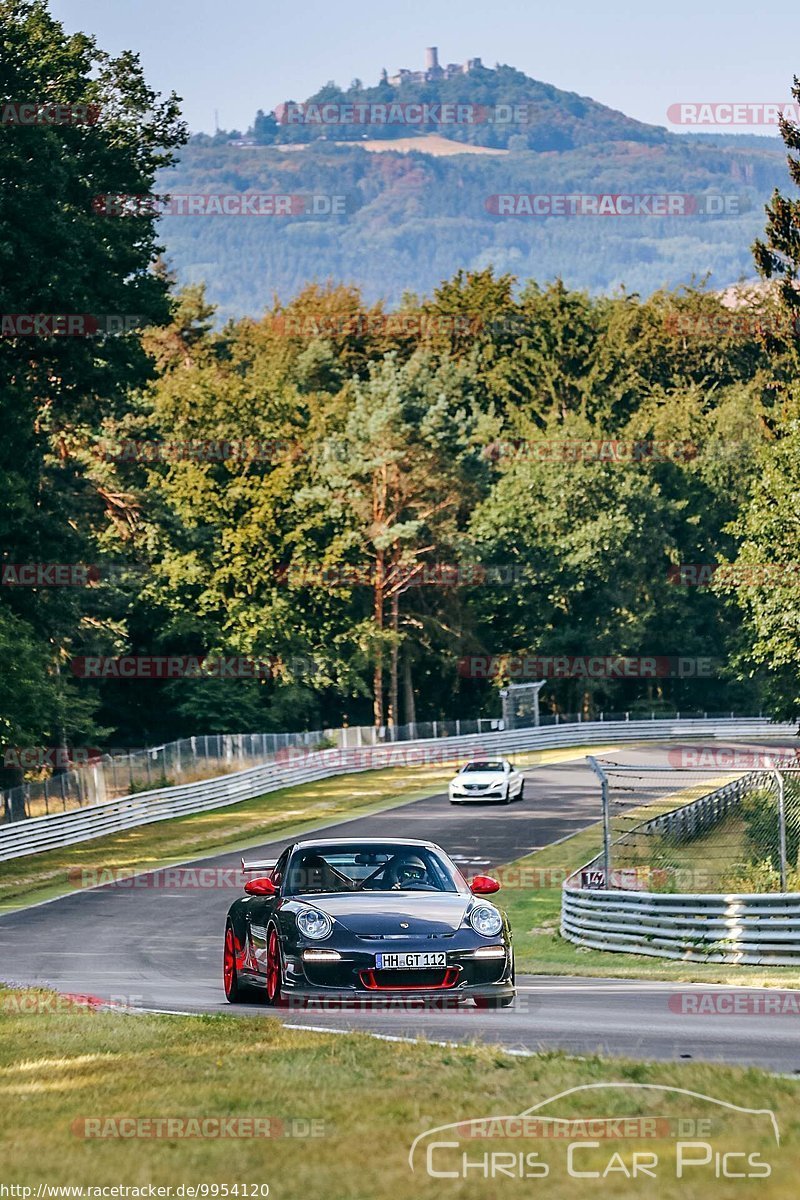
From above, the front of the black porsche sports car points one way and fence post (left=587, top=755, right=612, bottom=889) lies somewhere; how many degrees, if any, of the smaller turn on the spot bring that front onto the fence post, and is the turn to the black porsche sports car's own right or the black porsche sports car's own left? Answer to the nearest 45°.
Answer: approximately 180°

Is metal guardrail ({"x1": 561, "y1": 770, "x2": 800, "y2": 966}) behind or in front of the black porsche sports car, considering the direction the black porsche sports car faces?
behind

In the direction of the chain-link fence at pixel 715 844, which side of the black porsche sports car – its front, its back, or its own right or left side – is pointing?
back

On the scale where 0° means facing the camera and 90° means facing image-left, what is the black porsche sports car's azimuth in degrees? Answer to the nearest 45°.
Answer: approximately 0°
